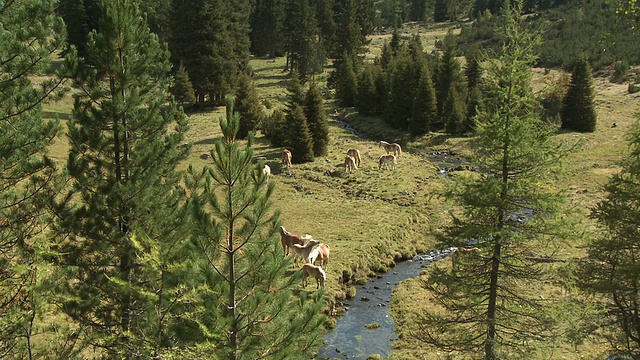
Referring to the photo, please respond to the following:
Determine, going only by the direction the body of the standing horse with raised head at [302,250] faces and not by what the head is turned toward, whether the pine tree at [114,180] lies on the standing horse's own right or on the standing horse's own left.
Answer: on the standing horse's own right

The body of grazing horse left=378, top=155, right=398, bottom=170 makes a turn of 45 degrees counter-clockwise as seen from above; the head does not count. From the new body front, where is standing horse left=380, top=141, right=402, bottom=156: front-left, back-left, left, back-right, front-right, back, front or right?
back-right

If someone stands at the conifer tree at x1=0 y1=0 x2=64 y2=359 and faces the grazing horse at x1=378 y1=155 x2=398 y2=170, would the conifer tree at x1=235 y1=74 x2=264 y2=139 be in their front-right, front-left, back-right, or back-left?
front-left

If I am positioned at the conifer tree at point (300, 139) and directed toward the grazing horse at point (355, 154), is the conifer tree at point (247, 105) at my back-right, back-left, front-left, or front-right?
back-left

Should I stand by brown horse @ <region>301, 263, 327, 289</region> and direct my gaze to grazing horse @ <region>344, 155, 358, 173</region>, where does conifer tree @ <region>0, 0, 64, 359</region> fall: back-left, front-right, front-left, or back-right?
back-left
